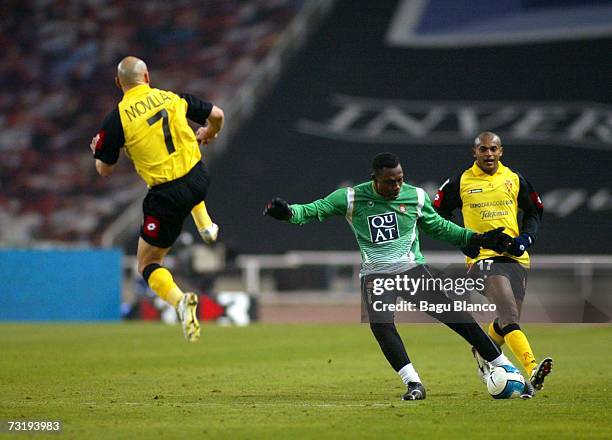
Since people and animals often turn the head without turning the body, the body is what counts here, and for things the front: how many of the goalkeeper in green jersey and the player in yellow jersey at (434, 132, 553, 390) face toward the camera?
2

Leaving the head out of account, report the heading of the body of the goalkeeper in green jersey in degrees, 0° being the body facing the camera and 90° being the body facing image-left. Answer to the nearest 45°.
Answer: approximately 0°
